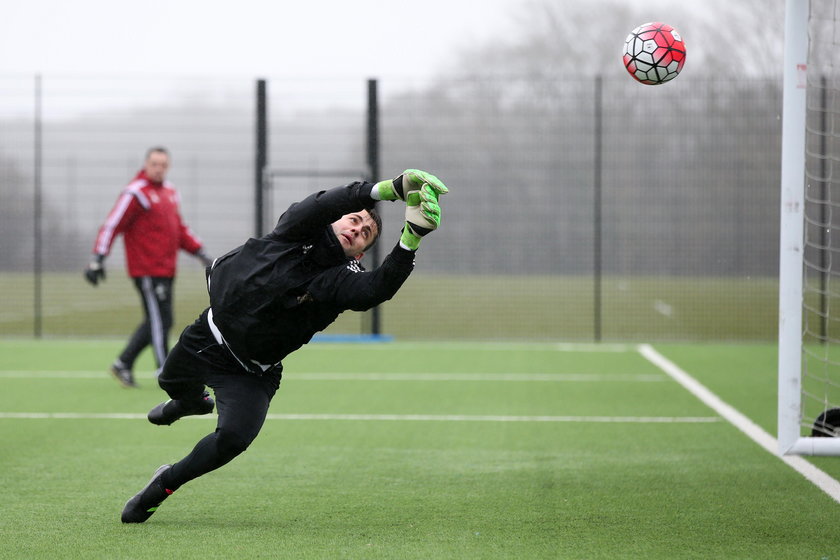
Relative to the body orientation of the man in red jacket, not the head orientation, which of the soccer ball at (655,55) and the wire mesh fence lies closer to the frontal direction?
the soccer ball

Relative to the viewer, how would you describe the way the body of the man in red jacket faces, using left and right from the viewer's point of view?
facing the viewer and to the right of the viewer

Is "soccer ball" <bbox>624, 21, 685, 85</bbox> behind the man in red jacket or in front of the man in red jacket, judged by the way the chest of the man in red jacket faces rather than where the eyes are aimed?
in front

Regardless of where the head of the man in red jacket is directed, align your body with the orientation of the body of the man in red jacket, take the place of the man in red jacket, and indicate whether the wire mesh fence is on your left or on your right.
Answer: on your left
